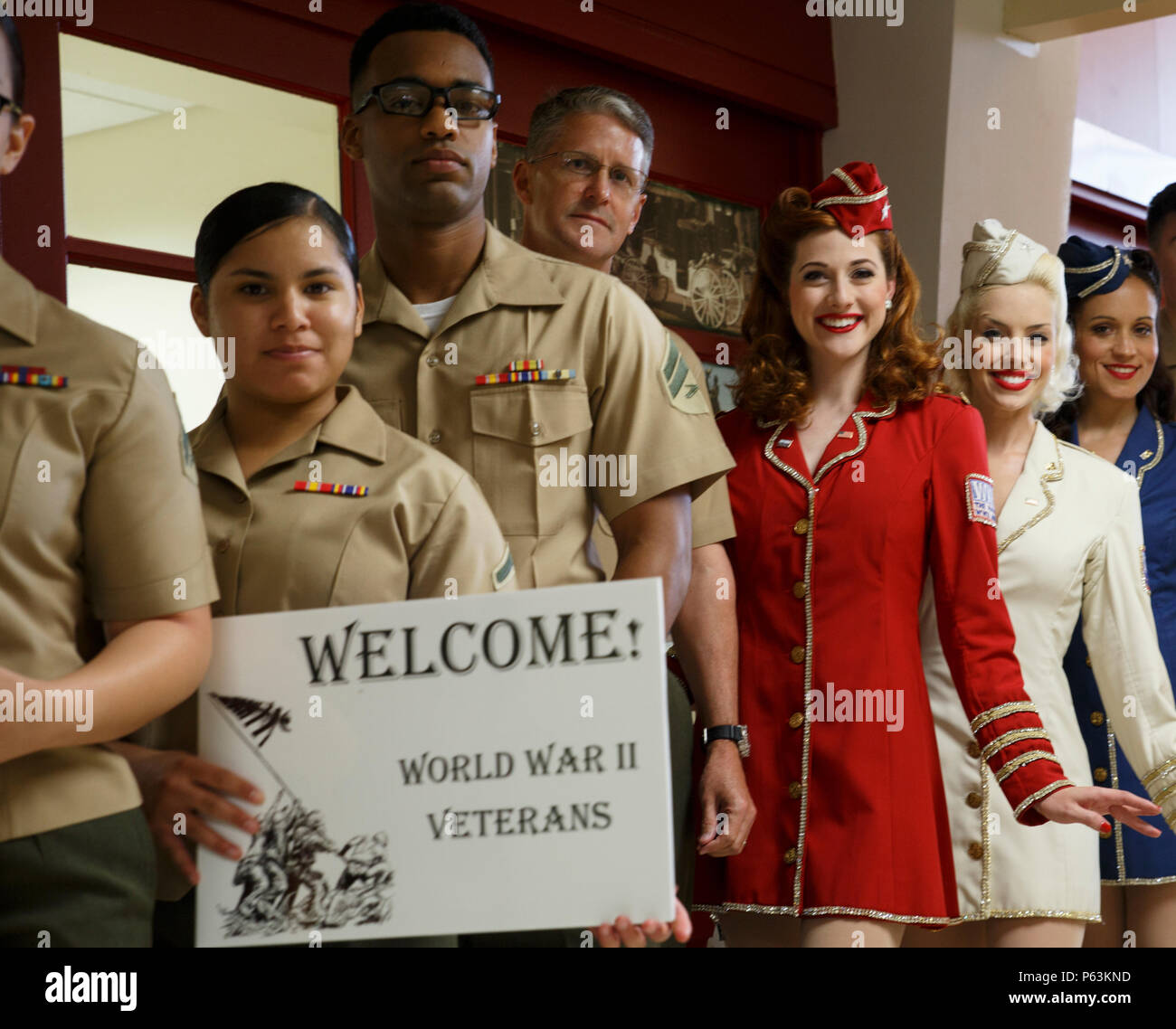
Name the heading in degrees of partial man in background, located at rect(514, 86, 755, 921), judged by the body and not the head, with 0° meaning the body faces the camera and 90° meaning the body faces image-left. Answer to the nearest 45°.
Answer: approximately 0°

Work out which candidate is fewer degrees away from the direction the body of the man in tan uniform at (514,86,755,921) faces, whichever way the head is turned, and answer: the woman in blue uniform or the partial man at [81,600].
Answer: the partial man

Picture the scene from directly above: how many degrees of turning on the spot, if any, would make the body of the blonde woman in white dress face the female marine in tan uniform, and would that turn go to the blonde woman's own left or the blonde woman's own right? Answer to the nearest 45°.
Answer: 0° — they already face them
